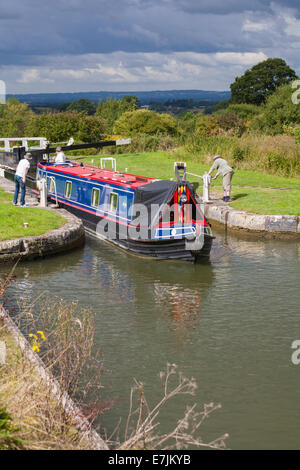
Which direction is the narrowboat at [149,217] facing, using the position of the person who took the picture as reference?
facing the viewer and to the right of the viewer

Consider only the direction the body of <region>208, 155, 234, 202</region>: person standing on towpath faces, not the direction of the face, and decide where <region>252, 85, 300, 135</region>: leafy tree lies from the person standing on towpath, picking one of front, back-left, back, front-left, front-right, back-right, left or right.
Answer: right

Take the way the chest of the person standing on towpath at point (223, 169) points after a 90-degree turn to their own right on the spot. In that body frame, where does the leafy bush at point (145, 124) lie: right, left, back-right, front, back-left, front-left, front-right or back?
front

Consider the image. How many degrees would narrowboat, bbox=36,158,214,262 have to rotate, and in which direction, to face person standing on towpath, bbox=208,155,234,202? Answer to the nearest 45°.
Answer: approximately 90° to its left

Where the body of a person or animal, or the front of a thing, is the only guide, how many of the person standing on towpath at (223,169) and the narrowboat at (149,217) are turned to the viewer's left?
1

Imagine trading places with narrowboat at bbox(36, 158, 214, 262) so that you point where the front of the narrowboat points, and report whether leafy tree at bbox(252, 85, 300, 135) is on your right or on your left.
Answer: on your left

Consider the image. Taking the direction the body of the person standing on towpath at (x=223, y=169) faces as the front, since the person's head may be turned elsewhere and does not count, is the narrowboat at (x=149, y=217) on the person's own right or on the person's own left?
on the person's own left

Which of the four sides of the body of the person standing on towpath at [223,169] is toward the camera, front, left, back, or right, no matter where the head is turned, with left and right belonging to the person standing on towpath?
left
